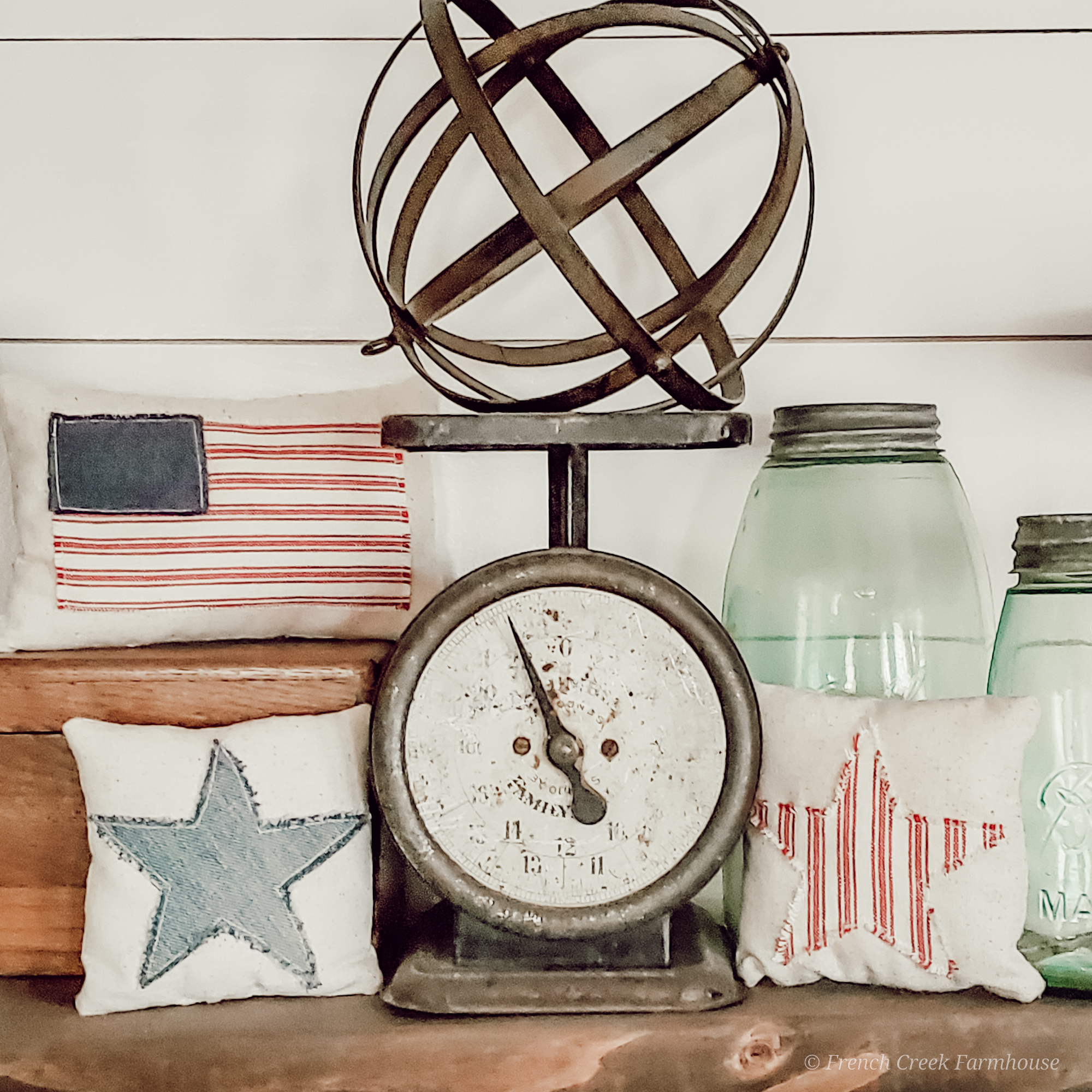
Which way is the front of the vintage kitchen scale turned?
toward the camera

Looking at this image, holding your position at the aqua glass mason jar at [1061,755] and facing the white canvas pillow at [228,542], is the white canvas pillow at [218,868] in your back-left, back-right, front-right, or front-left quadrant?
front-left
